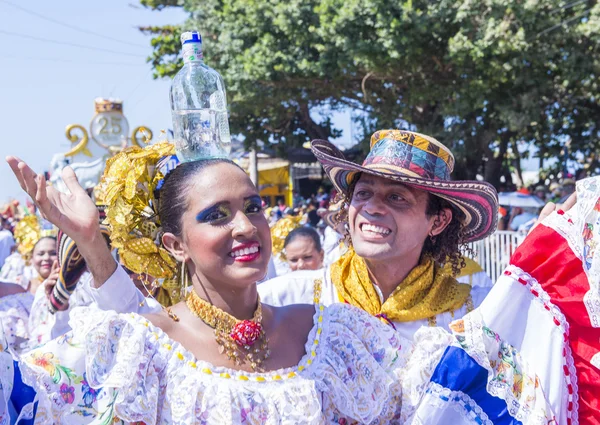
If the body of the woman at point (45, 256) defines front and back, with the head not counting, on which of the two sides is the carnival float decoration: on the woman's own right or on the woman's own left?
on the woman's own left

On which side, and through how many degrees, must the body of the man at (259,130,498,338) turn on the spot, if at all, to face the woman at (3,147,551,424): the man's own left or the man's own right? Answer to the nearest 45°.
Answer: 0° — they already face them

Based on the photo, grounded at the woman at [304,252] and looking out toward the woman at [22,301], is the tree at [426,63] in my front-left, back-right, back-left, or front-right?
back-right

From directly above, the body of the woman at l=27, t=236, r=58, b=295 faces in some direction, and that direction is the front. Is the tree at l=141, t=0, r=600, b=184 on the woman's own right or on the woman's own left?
on the woman's own left

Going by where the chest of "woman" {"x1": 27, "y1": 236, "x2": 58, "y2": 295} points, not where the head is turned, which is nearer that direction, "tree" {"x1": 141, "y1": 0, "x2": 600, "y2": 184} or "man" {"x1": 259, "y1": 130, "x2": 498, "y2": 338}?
the man

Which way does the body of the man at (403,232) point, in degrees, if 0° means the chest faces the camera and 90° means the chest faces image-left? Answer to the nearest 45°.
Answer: approximately 45°

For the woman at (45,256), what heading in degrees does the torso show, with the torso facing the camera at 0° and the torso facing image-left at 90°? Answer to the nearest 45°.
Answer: approximately 315°

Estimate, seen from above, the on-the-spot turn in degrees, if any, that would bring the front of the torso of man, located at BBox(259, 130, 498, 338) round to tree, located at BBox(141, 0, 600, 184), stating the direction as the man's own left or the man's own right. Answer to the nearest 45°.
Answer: approximately 135° to the man's own right

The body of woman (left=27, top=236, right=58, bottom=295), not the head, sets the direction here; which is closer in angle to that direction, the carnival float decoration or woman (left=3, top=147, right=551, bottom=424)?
the woman
